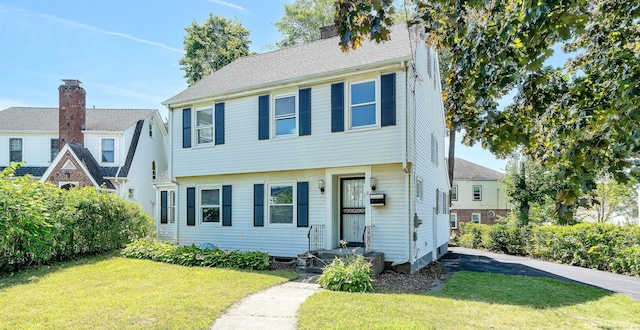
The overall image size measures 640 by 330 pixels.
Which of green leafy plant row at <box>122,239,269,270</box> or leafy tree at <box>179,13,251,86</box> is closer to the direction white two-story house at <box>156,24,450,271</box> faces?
the green leafy plant row

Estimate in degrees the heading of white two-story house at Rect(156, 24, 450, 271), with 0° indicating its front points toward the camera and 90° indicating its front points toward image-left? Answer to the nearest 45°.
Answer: approximately 45°

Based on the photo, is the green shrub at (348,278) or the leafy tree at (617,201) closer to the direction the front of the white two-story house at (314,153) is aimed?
the green shrub

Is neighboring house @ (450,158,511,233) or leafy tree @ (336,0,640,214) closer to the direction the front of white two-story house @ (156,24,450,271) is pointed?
the leafy tree

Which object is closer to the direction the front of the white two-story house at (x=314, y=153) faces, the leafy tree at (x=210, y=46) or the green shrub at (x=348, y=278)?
the green shrub

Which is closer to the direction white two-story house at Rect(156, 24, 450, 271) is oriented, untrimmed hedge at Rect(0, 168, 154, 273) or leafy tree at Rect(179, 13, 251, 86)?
the untrimmed hedge

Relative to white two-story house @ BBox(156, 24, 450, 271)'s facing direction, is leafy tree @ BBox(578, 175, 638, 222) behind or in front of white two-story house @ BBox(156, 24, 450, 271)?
behind

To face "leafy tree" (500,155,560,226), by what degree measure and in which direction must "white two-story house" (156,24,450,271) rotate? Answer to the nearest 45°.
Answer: approximately 180°

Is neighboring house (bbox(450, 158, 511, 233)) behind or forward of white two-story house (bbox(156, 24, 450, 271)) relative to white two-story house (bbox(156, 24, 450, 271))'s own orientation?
behind

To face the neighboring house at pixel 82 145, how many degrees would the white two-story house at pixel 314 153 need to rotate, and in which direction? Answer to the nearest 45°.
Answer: approximately 90° to its right
